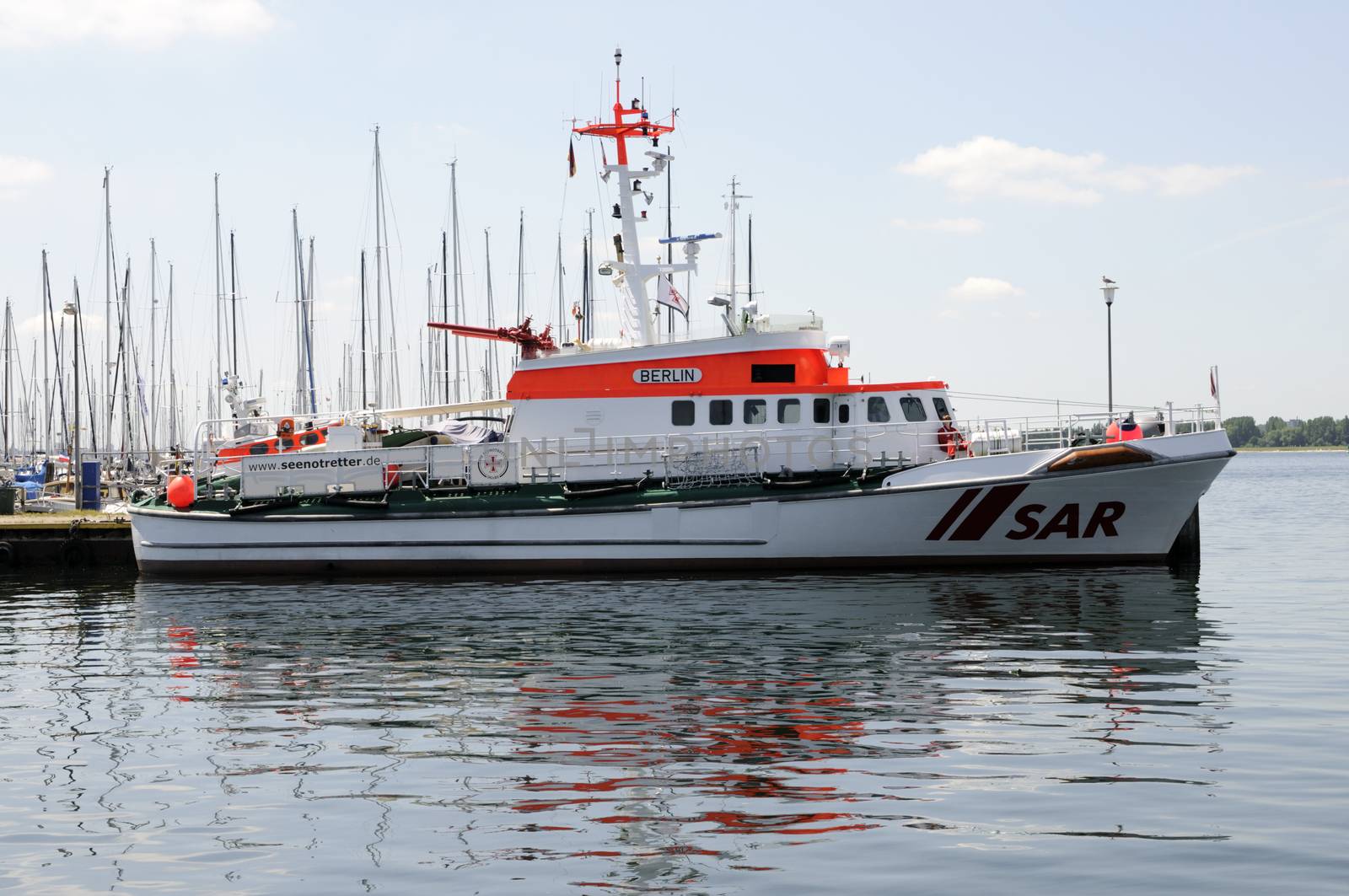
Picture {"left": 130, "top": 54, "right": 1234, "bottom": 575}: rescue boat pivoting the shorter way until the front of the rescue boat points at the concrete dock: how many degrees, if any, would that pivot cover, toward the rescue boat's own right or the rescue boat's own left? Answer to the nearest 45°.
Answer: approximately 180°

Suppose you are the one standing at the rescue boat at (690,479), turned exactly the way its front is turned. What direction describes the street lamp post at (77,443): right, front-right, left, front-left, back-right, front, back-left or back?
back-left

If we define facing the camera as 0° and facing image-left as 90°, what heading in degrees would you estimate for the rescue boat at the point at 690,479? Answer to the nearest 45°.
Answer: approximately 270°
